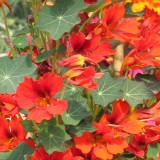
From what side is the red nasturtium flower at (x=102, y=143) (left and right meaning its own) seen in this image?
front

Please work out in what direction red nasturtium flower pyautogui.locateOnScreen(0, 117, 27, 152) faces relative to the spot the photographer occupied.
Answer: facing the viewer

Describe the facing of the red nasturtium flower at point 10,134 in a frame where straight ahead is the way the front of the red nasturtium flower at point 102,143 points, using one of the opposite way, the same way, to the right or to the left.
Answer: the same way

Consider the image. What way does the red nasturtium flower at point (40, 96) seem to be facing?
toward the camera

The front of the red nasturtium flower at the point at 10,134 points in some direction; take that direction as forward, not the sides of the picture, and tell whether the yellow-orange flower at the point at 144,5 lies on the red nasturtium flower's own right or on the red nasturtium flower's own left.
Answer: on the red nasturtium flower's own left

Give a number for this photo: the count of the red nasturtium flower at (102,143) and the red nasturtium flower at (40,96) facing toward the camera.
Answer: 2

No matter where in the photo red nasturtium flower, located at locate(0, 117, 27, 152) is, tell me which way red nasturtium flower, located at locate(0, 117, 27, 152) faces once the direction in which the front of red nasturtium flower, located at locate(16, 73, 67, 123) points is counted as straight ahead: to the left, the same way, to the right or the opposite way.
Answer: the same way

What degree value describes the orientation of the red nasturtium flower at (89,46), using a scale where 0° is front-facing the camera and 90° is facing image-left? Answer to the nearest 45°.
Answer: approximately 45°
